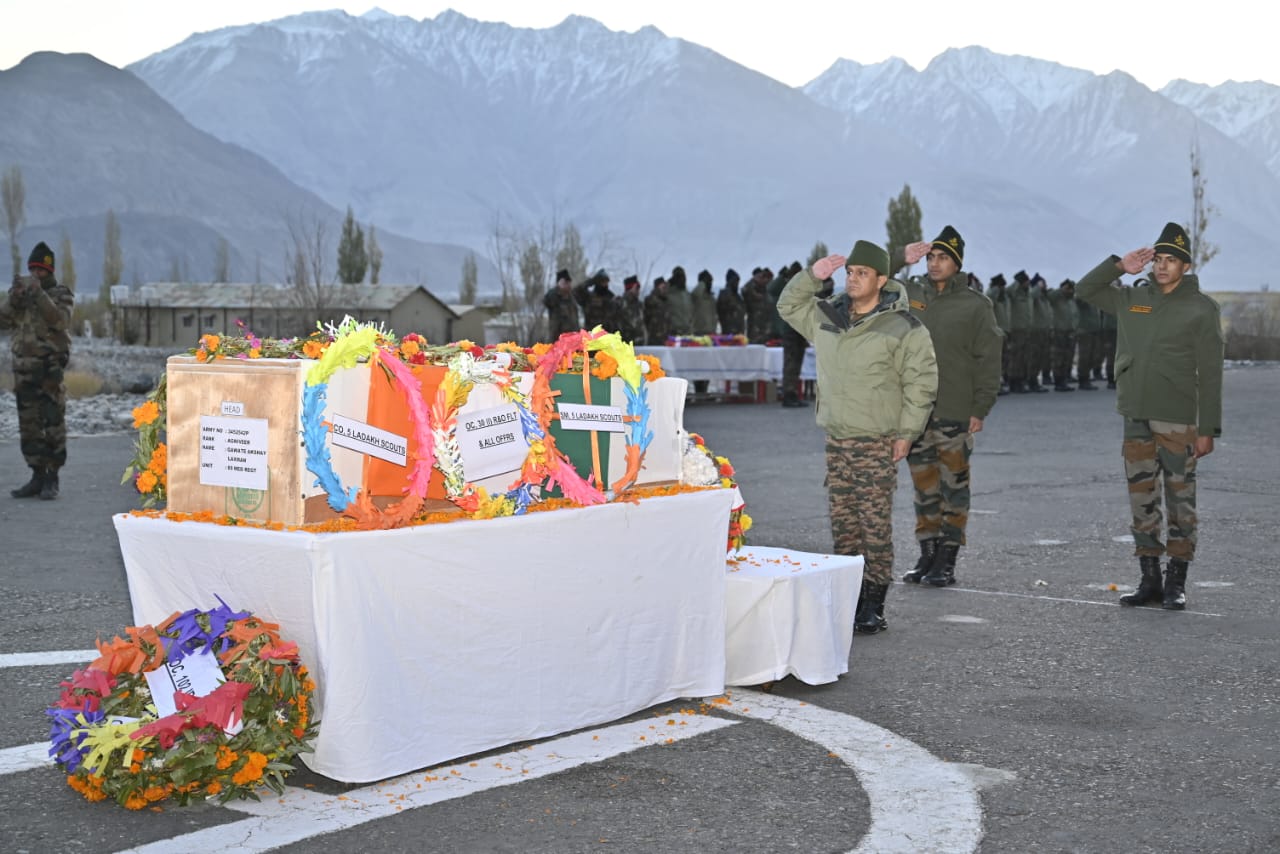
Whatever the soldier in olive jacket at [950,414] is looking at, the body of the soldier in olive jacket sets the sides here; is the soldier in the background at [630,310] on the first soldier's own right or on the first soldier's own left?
on the first soldier's own right

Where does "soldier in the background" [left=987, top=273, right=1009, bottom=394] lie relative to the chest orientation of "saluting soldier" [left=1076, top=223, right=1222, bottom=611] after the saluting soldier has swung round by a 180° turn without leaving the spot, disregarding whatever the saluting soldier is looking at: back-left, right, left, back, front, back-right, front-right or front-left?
front-left

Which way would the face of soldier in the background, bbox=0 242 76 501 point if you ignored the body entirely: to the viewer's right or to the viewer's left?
to the viewer's right

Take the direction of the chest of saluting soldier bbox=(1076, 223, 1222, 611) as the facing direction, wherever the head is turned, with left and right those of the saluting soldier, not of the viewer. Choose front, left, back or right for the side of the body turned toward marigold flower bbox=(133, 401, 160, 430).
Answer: front

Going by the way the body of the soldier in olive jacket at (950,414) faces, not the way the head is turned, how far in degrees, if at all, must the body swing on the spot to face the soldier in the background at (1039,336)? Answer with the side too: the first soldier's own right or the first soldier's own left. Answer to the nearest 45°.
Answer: approximately 135° to the first soldier's own right

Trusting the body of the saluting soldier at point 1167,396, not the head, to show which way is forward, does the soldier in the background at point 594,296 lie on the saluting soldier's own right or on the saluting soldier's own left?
on the saluting soldier's own right

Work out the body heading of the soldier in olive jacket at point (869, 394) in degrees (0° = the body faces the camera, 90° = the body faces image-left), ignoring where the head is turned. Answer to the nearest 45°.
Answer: approximately 45°

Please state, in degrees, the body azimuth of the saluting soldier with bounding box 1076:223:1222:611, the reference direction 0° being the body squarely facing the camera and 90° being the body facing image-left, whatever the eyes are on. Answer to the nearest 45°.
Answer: approximately 45°

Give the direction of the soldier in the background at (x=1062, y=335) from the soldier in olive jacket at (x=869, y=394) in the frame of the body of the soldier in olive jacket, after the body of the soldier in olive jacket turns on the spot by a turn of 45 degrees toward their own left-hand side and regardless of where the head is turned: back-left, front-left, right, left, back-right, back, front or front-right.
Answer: back

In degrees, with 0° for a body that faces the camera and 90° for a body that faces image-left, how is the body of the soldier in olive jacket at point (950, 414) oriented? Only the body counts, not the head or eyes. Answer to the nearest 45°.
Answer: approximately 45°

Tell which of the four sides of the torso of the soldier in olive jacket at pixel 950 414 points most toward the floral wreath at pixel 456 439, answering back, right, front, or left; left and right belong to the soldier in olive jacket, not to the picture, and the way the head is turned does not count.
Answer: front

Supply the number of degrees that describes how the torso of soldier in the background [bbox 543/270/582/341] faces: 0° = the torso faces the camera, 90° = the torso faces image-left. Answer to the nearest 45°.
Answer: approximately 0°

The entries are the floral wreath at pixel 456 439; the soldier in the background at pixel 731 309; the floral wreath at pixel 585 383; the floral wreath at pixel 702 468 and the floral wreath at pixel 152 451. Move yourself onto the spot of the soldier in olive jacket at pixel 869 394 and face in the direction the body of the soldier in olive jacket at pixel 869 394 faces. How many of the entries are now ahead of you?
4
